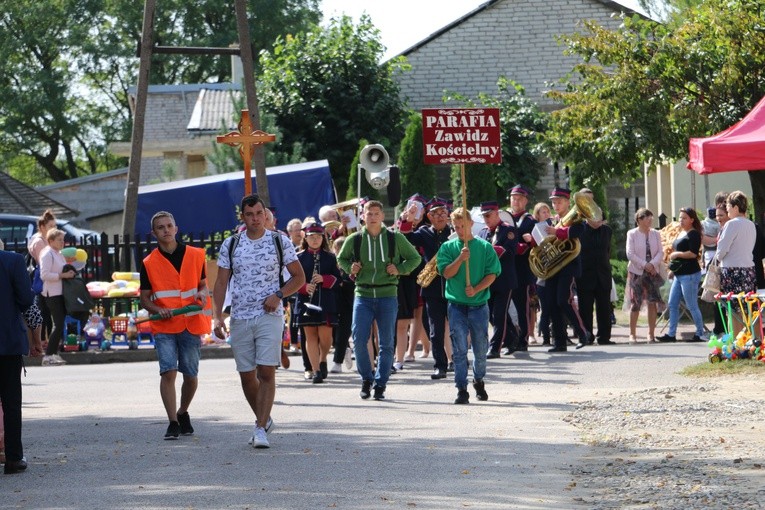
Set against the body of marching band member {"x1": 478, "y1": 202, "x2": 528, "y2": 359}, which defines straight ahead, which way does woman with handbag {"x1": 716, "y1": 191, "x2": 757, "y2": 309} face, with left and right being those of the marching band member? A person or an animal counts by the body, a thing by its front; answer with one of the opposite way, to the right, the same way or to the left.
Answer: to the right

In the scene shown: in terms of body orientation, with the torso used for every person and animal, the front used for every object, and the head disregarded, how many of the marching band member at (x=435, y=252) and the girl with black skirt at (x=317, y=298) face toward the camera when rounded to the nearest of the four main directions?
2

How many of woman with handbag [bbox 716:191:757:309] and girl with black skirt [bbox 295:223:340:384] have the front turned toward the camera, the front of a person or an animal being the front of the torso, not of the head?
1

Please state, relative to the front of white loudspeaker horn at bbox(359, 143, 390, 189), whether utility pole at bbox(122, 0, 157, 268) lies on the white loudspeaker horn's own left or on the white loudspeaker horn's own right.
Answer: on the white loudspeaker horn's own right

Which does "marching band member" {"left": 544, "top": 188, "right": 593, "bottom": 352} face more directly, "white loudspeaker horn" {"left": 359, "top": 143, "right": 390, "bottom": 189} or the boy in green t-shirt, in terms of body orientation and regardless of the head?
the boy in green t-shirt

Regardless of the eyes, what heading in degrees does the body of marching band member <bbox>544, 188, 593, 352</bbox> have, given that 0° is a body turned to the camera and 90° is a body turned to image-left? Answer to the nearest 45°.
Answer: approximately 45°

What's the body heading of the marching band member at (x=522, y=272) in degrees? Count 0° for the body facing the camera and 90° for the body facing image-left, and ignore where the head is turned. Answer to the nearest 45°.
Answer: approximately 45°

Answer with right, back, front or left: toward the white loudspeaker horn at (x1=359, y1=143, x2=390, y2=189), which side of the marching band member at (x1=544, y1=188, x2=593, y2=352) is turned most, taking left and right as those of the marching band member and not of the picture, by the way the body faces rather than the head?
right

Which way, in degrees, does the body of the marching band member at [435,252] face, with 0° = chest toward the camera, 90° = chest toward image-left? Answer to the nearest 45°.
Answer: approximately 0°

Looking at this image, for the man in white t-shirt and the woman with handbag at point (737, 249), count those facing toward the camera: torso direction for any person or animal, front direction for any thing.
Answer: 1
